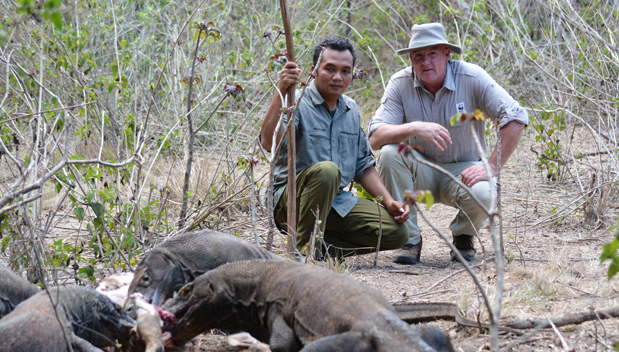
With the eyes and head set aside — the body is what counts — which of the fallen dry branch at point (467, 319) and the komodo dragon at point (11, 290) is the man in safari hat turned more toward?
the fallen dry branch

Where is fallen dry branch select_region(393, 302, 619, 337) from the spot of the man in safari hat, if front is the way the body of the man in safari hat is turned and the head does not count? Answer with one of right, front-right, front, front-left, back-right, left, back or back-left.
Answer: front

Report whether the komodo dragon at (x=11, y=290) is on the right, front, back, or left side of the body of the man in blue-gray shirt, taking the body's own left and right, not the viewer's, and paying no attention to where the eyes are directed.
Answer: right

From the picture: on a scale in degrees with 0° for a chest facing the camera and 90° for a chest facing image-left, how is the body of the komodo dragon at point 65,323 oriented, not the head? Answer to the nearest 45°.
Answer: approximately 270°

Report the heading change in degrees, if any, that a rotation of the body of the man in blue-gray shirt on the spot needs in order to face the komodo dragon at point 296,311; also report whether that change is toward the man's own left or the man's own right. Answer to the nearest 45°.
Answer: approximately 45° to the man's own right

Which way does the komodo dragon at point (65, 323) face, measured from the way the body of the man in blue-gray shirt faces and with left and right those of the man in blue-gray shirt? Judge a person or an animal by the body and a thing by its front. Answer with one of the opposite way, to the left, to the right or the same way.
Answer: to the left

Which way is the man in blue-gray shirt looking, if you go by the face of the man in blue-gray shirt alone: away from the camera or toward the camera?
toward the camera

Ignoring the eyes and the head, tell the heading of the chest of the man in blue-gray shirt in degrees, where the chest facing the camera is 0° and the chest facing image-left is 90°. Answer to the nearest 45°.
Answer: approximately 315°

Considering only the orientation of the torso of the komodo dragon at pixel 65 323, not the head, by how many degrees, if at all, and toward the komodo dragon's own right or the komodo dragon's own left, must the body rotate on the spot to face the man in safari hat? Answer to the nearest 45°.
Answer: approximately 45° to the komodo dragon's own left

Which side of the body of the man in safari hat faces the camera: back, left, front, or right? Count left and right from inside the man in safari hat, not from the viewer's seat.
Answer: front

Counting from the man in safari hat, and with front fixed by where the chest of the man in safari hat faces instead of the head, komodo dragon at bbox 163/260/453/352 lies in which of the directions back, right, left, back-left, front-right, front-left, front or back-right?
front

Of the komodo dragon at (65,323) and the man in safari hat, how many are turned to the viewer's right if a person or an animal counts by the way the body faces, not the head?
1

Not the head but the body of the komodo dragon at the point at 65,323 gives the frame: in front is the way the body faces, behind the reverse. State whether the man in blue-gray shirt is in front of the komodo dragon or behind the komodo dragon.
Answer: in front

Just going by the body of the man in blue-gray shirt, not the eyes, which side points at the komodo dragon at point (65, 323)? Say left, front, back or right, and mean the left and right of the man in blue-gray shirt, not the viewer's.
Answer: right

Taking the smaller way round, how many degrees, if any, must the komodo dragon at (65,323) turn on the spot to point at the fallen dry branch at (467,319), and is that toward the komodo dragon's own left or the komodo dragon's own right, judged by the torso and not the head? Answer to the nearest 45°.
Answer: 0° — it already faces it

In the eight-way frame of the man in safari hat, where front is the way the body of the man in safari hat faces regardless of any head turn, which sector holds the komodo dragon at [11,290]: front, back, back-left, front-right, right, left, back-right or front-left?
front-right
